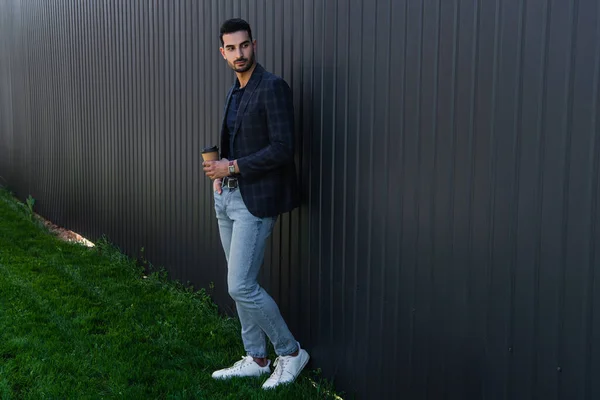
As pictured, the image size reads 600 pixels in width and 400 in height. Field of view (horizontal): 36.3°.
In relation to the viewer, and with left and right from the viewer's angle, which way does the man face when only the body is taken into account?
facing the viewer and to the left of the viewer

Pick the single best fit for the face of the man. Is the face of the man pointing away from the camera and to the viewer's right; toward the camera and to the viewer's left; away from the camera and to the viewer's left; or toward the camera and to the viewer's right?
toward the camera and to the viewer's right
